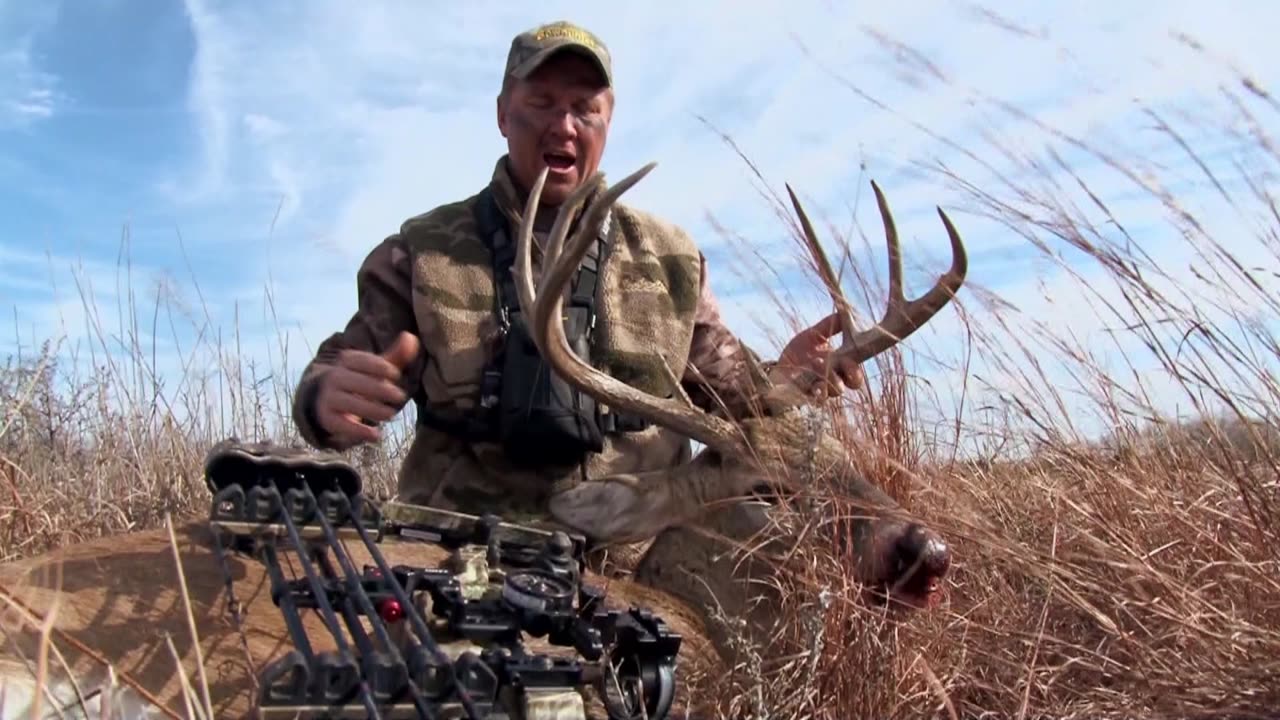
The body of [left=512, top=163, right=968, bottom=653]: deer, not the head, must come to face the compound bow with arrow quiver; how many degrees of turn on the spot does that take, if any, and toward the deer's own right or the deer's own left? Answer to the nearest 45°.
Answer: approximately 90° to the deer's own right

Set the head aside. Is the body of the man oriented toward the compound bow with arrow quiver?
yes

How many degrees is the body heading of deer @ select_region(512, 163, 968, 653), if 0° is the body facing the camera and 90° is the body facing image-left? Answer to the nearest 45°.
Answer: approximately 315°

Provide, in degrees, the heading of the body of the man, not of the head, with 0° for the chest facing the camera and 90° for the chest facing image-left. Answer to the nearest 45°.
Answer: approximately 0°
